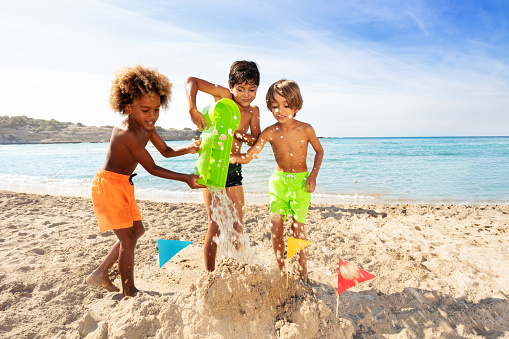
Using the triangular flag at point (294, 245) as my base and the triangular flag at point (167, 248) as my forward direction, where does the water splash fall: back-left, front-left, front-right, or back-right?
front-right

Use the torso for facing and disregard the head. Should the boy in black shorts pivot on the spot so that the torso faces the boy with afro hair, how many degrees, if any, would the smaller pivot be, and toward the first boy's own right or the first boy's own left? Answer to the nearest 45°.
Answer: approximately 90° to the first boy's own right

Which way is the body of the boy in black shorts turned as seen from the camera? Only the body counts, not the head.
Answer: toward the camera

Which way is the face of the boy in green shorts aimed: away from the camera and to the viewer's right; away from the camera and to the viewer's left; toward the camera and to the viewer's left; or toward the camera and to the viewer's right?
toward the camera and to the viewer's left

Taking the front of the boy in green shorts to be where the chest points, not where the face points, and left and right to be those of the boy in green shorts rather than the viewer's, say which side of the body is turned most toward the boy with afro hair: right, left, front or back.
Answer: right

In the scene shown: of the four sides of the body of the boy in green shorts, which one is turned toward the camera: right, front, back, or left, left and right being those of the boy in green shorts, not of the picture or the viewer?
front

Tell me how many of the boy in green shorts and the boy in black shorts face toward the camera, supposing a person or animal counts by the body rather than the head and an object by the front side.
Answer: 2

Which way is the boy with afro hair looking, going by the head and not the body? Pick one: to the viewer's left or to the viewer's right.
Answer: to the viewer's right
